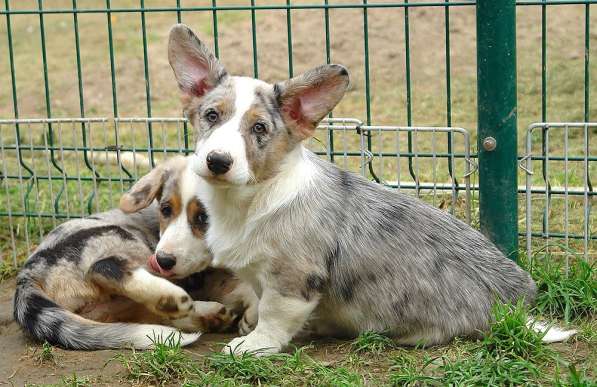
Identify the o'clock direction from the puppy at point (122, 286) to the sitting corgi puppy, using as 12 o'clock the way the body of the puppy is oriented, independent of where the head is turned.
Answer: The sitting corgi puppy is roughly at 1 o'clock from the puppy.

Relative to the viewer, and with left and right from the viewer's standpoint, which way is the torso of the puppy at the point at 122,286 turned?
facing to the right of the viewer

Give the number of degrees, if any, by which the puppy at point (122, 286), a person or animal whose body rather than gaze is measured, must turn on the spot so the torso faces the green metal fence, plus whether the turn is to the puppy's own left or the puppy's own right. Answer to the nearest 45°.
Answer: approximately 45° to the puppy's own left
